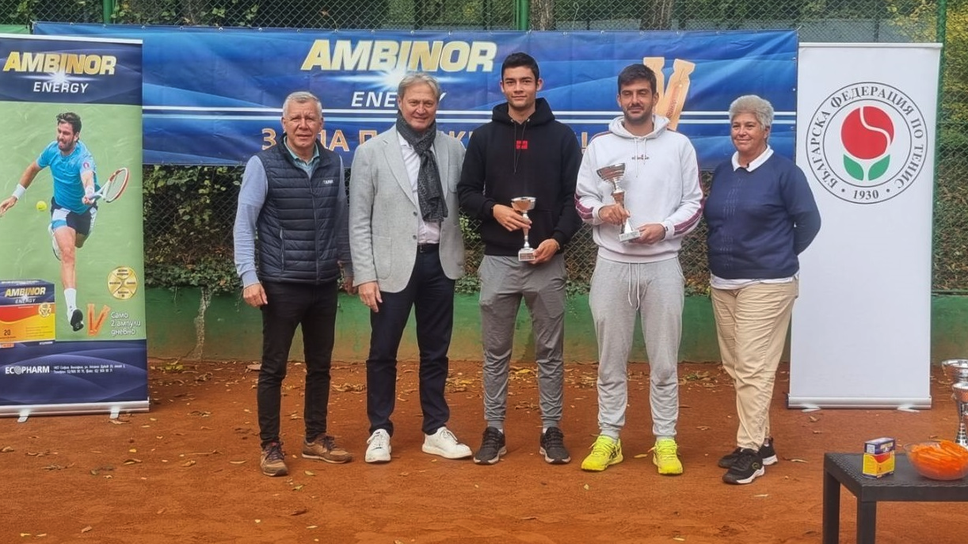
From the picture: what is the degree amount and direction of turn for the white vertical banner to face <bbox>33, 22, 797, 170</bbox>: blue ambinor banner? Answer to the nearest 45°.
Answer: approximately 90° to its right

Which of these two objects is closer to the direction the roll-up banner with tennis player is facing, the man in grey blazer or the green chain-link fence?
the man in grey blazer

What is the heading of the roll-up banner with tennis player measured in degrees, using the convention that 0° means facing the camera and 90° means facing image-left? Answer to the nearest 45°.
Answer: approximately 0°

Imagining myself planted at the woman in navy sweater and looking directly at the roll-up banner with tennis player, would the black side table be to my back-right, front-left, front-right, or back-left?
back-left

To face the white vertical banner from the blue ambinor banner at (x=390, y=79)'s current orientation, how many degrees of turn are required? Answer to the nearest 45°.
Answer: approximately 90° to its left

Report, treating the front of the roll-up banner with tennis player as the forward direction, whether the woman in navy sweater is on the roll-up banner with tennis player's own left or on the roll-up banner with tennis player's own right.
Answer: on the roll-up banner with tennis player's own left
